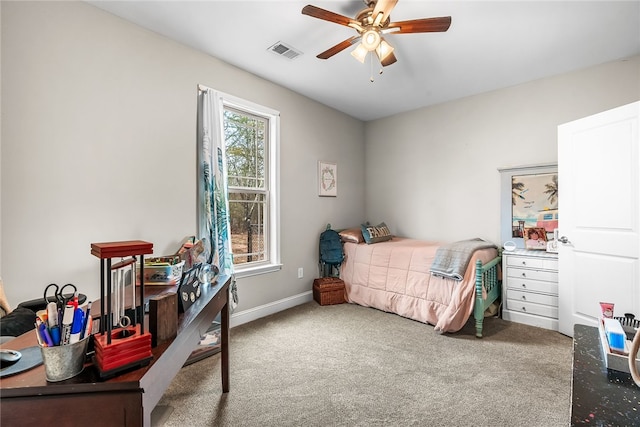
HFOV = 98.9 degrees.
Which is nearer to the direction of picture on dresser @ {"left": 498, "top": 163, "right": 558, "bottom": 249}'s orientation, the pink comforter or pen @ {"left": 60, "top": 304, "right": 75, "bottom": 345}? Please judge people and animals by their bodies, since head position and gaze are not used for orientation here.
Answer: the pen

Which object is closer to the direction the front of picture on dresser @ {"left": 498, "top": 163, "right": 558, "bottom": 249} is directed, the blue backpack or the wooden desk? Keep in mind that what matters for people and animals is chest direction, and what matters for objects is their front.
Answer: the wooden desk

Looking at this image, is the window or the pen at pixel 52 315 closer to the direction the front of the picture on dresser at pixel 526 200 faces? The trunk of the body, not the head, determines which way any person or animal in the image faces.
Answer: the pen

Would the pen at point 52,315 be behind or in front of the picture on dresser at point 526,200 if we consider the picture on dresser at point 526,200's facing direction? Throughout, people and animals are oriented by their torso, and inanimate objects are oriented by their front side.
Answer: in front

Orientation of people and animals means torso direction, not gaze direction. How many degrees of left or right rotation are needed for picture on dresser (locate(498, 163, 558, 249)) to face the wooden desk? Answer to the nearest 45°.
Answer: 0° — it already faces it

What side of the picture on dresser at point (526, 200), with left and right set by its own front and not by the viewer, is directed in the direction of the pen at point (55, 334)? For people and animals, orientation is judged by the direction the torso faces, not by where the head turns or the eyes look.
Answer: front

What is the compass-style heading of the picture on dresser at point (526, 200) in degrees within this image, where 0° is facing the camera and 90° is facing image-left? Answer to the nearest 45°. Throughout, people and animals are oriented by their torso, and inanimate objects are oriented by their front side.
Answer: approximately 0°

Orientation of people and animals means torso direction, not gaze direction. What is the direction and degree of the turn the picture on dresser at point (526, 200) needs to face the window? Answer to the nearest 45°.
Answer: approximately 45° to its right

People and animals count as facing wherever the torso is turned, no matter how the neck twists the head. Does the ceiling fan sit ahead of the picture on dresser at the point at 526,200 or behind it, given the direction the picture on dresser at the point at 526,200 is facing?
ahead

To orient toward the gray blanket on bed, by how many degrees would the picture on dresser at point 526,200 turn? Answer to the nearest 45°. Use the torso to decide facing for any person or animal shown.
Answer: approximately 45° to its right

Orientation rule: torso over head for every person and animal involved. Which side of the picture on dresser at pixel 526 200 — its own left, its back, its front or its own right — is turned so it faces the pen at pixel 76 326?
front
